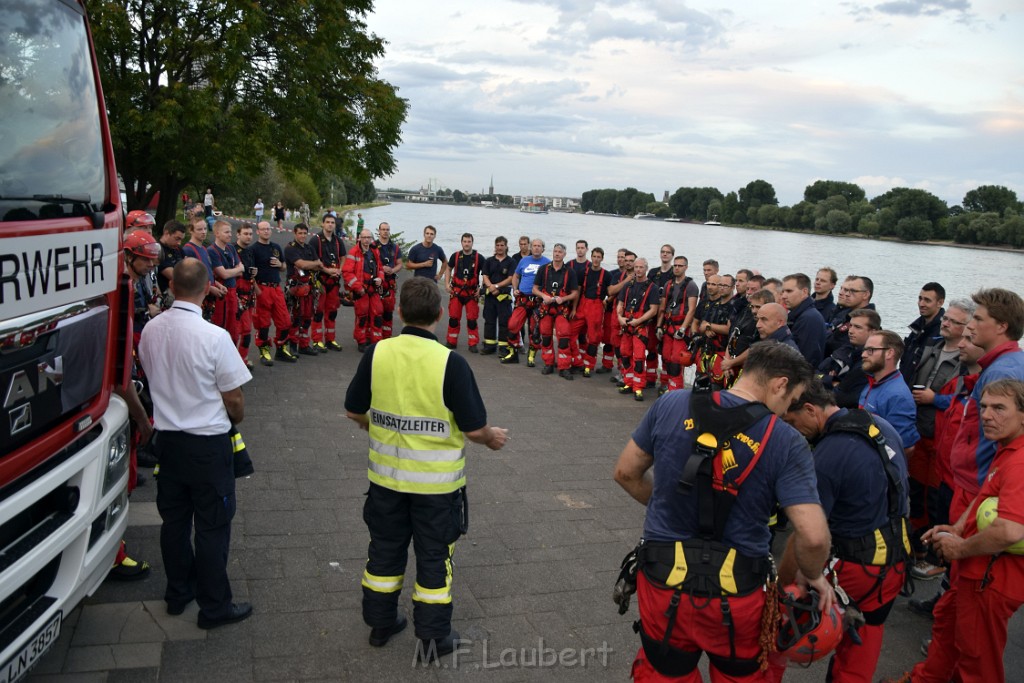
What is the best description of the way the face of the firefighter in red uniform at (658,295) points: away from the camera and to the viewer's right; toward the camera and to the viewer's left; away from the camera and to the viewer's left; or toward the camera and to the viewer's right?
toward the camera and to the viewer's left

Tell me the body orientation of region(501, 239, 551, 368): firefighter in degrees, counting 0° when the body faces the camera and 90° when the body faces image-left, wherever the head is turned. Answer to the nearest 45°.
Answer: approximately 0°

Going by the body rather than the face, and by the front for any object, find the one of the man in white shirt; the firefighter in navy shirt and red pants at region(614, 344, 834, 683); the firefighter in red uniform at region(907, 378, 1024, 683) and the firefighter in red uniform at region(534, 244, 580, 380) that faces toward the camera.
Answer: the firefighter in red uniform at region(534, 244, 580, 380)

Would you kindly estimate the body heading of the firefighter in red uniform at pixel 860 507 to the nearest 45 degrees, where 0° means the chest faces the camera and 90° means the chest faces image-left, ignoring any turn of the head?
approximately 135°

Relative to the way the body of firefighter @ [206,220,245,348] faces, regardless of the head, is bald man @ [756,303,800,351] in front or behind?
in front

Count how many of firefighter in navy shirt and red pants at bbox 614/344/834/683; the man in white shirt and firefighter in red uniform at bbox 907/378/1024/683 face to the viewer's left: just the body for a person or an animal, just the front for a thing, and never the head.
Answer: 1

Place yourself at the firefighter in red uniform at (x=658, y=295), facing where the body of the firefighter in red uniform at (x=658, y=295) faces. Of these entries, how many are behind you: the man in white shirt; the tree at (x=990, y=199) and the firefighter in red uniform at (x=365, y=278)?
1

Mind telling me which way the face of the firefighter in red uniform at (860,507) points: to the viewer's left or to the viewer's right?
to the viewer's left

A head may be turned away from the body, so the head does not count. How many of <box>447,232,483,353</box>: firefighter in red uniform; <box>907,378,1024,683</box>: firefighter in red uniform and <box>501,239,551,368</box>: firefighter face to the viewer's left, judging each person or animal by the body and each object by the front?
1

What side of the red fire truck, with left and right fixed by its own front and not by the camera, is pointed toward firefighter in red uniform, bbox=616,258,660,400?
left

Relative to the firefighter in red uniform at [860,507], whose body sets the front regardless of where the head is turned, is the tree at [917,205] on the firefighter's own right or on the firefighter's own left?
on the firefighter's own right

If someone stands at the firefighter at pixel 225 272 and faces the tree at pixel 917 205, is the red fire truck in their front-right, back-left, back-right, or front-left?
back-right
